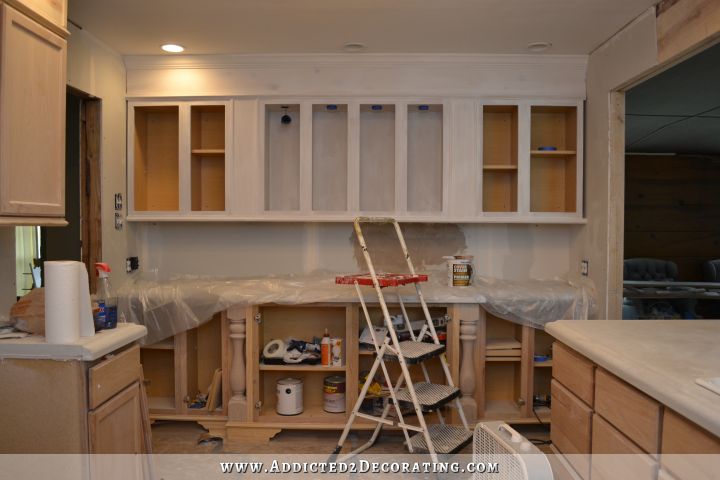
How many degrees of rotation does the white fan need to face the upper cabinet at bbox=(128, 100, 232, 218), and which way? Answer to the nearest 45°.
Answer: approximately 90° to its right

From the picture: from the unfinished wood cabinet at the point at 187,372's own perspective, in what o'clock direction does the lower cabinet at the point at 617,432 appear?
The lower cabinet is roughly at 11 o'clock from the unfinished wood cabinet.

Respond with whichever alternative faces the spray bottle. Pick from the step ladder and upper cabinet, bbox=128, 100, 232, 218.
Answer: the upper cabinet

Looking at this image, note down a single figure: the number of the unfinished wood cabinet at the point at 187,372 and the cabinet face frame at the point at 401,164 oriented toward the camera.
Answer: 2

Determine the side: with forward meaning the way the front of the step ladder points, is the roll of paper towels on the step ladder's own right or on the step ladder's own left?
on the step ladder's own right

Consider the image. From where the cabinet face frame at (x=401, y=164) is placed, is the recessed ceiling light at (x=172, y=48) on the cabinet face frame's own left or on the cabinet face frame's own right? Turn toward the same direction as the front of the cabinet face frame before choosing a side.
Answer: on the cabinet face frame's own right
